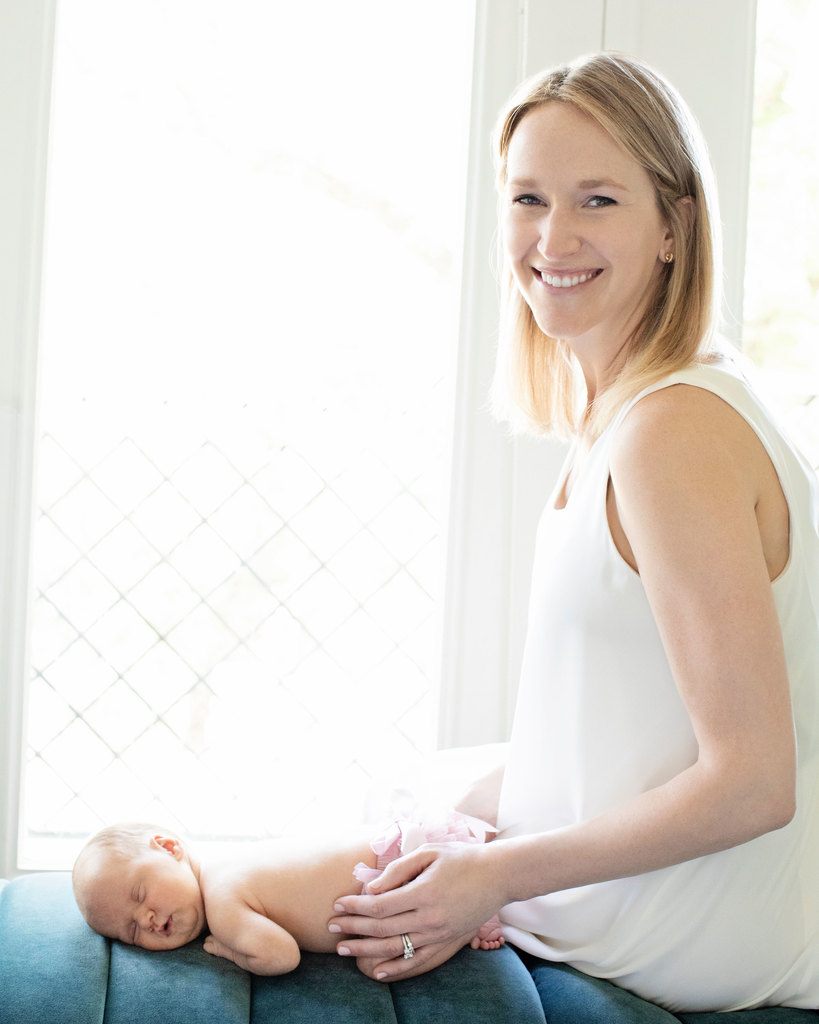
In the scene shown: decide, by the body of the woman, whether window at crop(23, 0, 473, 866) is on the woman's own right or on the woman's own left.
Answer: on the woman's own right

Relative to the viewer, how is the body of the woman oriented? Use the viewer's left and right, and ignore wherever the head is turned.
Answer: facing to the left of the viewer
